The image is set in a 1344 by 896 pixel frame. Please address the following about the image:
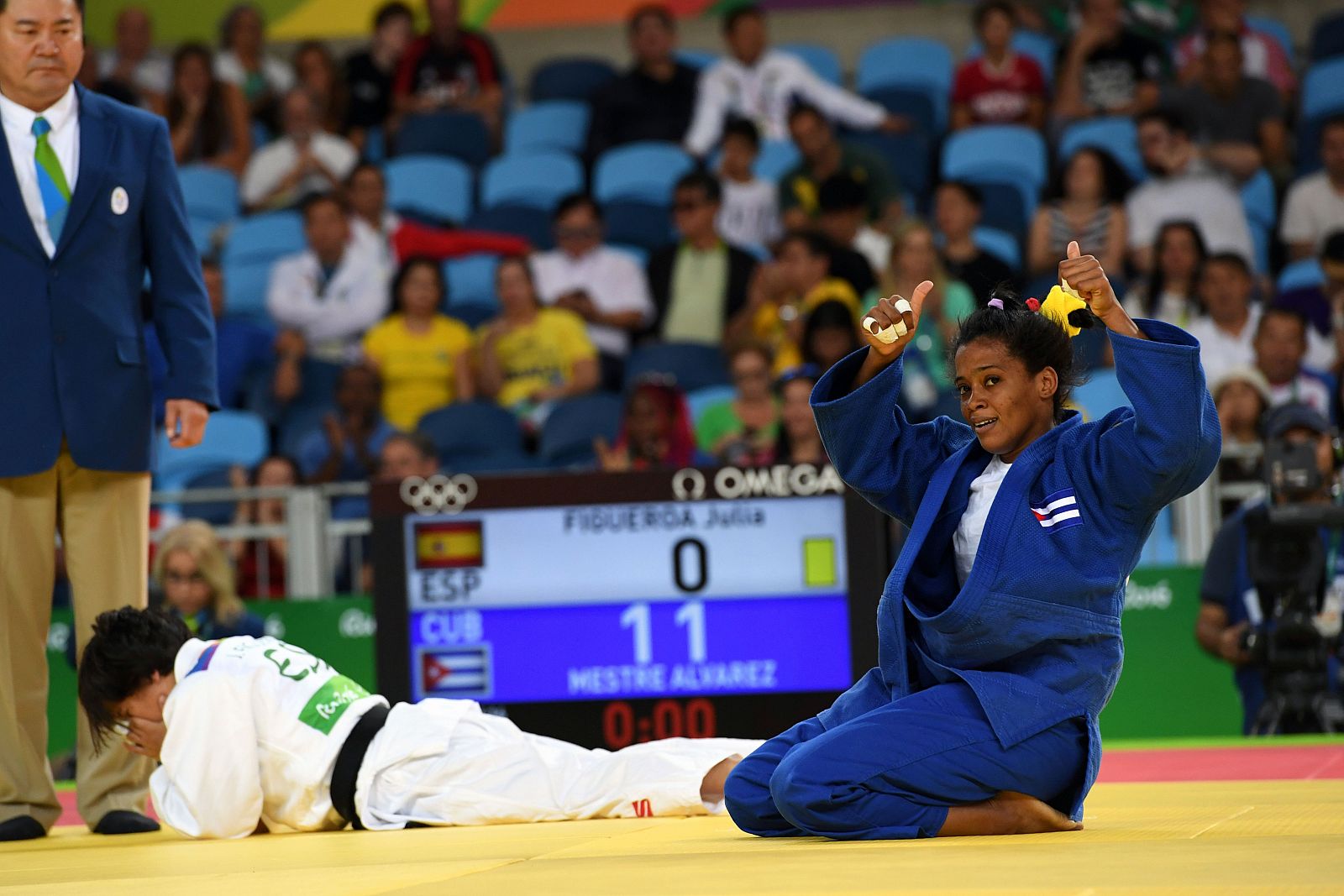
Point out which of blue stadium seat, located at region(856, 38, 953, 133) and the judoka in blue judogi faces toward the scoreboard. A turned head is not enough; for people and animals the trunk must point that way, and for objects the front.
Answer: the blue stadium seat

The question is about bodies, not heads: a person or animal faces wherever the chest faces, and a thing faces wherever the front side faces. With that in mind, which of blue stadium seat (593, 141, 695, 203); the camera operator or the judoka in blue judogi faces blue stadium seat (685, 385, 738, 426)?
blue stadium seat (593, 141, 695, 203)

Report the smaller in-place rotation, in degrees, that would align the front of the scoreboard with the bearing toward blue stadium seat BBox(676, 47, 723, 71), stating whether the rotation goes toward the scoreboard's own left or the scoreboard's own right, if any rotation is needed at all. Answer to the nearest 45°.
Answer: approximately 180°

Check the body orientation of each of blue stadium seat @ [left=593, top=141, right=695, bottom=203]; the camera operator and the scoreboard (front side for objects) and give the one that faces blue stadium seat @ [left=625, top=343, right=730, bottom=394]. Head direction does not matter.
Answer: blue stadium seat @ [left=593, top=141, right=695, bottom=203]

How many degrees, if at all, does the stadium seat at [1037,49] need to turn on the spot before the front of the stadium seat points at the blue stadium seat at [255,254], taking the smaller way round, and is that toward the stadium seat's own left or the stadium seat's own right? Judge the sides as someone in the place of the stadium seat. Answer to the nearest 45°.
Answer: approximately 90° to the stadium seat's own right

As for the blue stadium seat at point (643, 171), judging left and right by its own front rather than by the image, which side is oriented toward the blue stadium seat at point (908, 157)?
left

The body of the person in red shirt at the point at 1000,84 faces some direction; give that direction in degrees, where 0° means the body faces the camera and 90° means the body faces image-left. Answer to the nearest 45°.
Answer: approximately 0°

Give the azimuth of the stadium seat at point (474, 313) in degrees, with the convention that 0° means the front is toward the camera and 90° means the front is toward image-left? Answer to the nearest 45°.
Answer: approximately 0°

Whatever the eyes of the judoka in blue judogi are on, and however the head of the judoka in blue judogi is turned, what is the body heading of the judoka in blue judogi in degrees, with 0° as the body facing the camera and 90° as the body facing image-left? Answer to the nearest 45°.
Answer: approximately 45°

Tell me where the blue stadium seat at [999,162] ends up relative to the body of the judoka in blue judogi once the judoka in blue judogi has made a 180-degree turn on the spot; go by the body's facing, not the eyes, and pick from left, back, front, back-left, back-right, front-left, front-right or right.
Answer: front-left

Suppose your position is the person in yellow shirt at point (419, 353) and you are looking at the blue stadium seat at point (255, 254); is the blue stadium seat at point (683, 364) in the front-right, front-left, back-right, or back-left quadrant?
back-right

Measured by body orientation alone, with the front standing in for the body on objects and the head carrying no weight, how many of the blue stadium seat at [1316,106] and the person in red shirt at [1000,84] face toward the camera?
2

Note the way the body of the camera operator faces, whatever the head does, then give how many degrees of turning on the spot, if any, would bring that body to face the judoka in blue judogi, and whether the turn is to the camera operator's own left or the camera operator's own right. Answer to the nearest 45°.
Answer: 0° — they already face them
